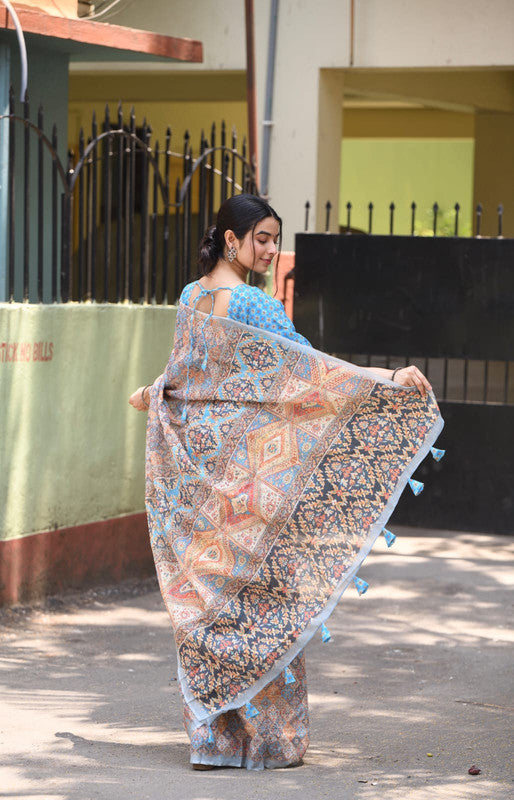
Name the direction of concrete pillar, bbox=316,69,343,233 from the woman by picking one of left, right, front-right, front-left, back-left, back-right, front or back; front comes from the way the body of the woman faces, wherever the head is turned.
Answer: front-left

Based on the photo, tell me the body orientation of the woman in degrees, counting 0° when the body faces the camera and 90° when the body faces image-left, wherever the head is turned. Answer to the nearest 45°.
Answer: approximately 225°

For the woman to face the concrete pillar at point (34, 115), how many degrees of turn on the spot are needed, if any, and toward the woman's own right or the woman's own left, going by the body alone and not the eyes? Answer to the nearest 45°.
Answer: approximately 45° to the woman's own left

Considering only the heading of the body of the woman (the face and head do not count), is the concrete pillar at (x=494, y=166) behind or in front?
in front

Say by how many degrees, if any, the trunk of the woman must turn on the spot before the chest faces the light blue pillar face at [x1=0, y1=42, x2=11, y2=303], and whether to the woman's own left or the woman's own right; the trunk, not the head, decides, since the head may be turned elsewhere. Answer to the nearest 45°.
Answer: approximately 90° to the woman's own left

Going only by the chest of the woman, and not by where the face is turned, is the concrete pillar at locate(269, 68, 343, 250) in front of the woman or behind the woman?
in front

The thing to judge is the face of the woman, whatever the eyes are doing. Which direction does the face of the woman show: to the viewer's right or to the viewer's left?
to the viewer's right

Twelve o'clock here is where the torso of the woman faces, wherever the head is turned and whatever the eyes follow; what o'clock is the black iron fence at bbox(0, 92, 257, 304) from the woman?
The black iron fence is roughly at 10 o'clock from the woman.
